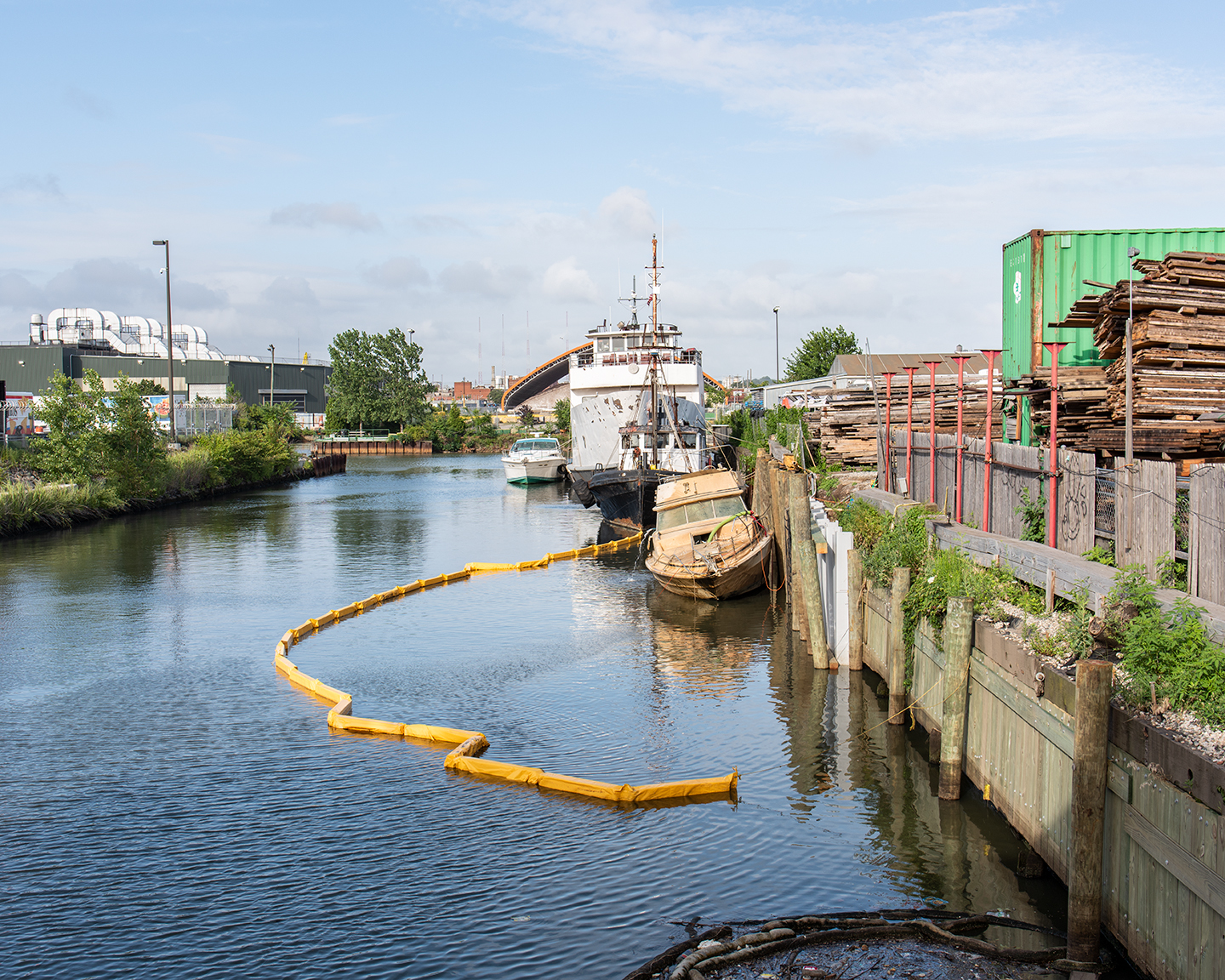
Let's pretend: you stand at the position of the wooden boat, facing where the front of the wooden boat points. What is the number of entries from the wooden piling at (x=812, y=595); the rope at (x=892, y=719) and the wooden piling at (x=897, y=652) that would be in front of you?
3

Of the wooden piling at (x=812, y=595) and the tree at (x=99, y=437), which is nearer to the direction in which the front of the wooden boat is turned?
the wooden piling

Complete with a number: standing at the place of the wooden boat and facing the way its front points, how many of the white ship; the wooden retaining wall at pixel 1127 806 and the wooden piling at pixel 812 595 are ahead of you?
2

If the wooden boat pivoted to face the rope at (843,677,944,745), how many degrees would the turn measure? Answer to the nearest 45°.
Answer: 0° — it already faces it

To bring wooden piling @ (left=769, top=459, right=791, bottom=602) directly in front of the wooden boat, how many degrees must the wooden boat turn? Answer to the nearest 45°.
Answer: approximately 45° to its left

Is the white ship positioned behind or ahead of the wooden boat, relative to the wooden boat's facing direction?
behind

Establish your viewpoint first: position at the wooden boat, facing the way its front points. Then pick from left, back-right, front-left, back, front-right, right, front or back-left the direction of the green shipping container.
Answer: front-left

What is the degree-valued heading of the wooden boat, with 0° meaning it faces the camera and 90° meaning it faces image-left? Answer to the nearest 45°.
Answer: approximately 0°
